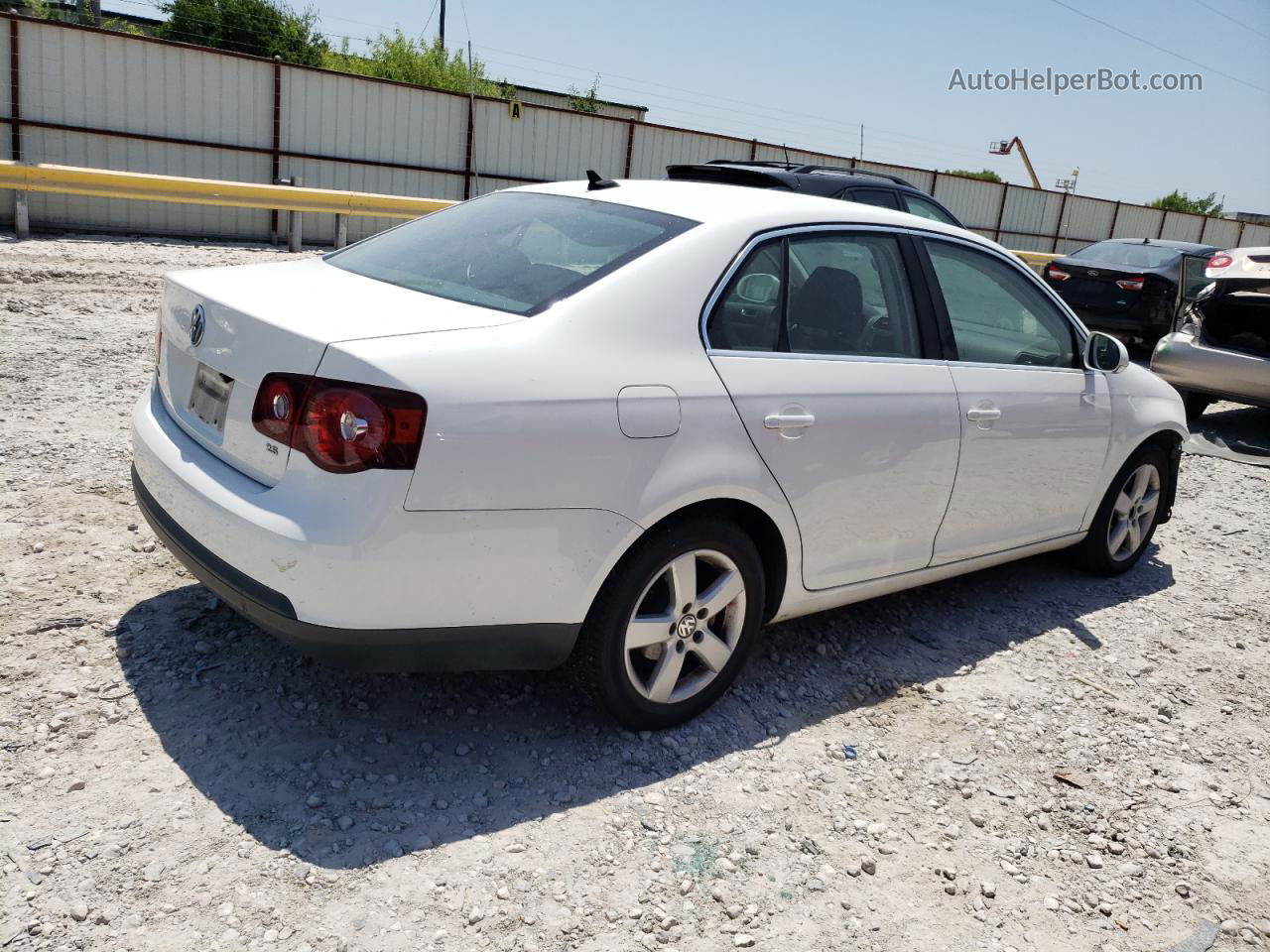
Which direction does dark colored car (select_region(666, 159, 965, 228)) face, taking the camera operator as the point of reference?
facing away from the viewer and to the right of the viewer

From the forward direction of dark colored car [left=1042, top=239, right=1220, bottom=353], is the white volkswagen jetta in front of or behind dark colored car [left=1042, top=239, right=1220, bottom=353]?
behind

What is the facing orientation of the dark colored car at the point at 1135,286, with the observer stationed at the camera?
facing away from the viewer and to the right of the viewer

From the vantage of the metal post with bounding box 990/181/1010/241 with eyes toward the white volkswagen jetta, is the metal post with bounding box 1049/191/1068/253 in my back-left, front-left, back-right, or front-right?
back-left

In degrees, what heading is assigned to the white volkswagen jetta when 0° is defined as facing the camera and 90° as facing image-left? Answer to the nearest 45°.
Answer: approximately 225°

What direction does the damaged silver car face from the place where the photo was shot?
facing away from the viewer and to the right of the viewer

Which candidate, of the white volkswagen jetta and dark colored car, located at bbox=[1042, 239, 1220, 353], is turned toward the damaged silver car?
the white volkswagen jetta

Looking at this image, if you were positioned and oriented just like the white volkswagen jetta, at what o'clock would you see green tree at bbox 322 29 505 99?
The green tree is roughly at 10 o'clock from the white volkswagen jetta.

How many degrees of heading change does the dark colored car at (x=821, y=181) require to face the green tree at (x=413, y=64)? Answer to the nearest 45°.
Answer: approximately 90° to its left

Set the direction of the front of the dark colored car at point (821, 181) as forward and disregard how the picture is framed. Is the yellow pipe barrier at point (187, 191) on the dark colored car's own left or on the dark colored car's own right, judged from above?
on the dark colored car's own left

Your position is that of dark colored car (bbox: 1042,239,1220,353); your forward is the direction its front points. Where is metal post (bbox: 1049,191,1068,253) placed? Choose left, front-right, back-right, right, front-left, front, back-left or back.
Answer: front-left

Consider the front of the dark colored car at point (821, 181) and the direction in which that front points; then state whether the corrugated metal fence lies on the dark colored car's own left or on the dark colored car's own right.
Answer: on the dark colored car's own left

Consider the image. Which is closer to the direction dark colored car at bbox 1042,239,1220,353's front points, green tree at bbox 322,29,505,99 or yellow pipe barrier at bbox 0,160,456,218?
the green tree
